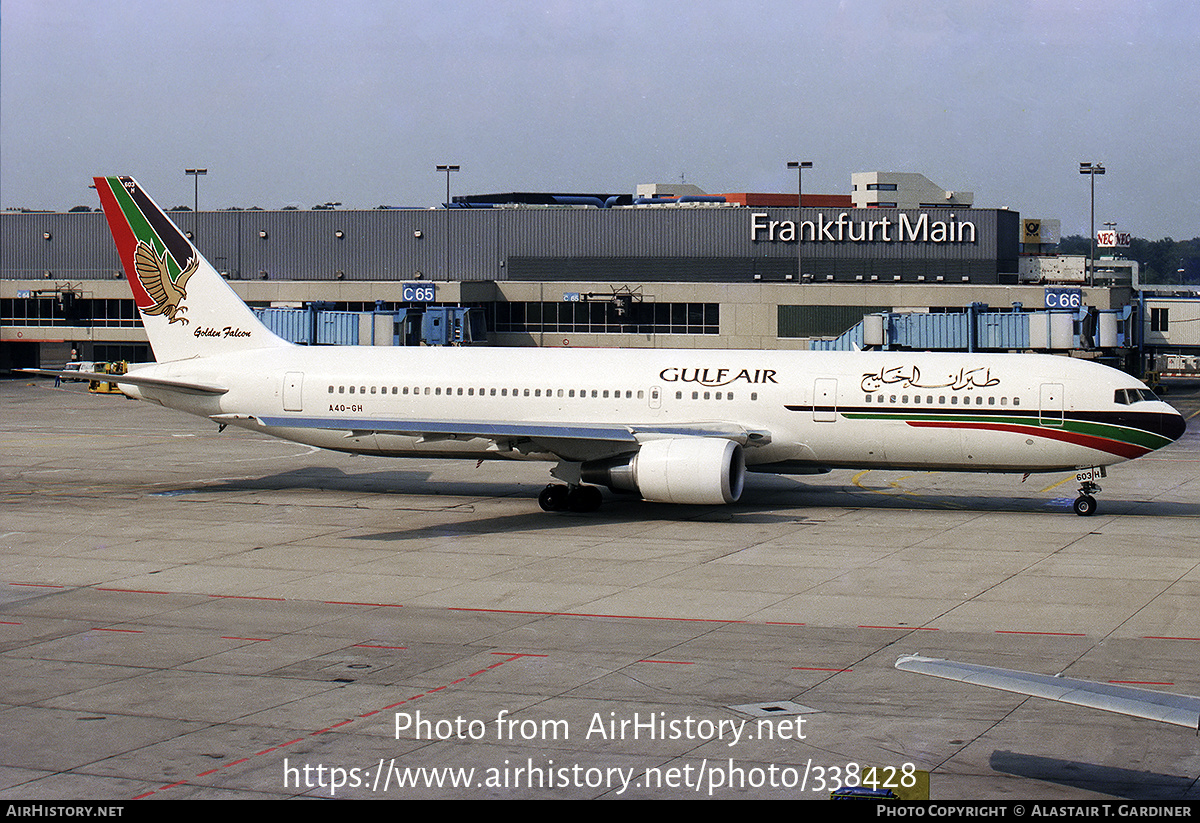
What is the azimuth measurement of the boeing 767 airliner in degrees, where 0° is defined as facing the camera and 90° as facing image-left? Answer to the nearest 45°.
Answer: approximately 270°
